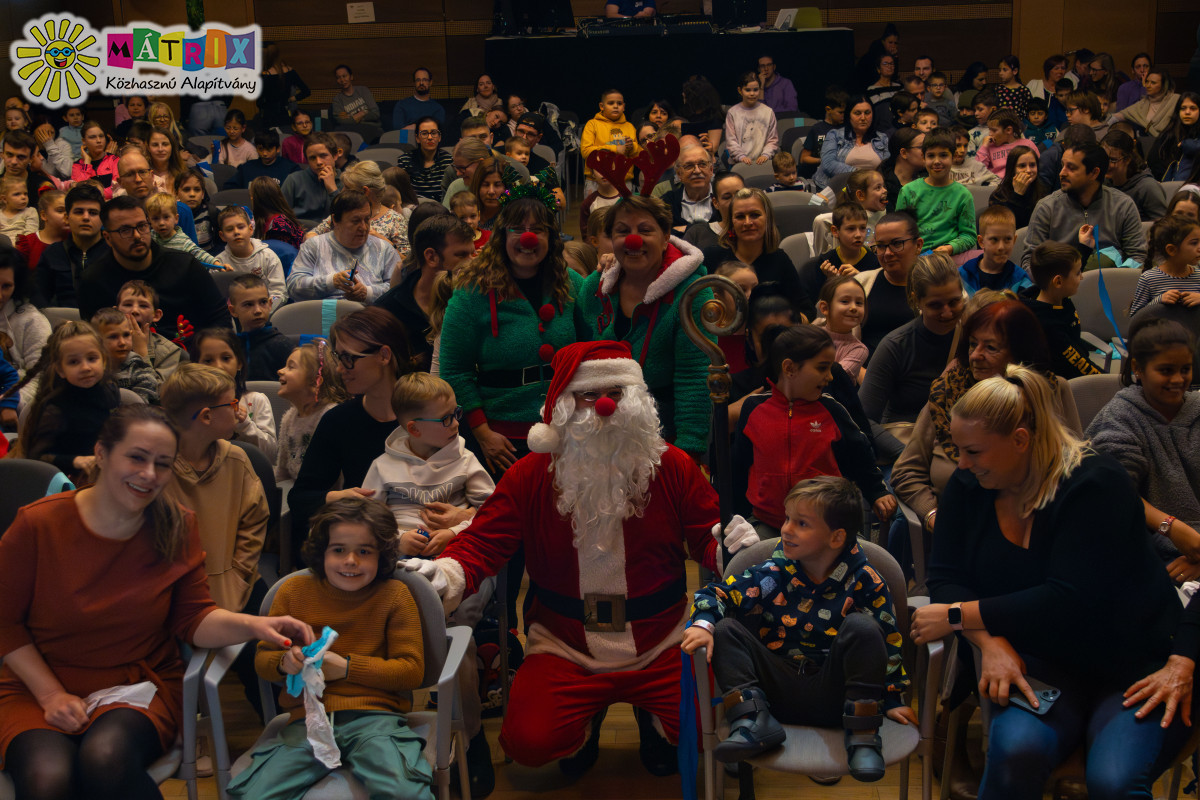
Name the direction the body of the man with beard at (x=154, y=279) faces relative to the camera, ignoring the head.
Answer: toward the camera

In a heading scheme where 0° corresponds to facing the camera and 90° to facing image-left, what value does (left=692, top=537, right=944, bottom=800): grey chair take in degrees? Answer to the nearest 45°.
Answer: approximately 0°

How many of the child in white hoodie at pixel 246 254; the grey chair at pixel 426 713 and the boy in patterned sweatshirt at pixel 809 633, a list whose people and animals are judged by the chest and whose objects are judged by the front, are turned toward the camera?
3

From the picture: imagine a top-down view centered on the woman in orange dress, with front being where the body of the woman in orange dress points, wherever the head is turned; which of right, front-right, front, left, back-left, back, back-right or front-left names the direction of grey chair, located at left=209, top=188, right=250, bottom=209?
back

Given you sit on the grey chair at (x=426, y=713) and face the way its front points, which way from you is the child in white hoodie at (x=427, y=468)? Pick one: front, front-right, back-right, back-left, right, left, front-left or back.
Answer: back

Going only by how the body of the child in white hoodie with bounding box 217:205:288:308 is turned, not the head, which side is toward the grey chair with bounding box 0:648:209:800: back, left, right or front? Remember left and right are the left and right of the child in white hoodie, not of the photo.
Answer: front

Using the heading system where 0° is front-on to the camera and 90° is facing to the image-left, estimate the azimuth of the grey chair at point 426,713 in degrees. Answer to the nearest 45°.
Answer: approximately 0°

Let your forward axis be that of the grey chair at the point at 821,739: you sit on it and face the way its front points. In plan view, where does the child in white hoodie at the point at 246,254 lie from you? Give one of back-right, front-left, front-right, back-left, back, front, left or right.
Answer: back-right

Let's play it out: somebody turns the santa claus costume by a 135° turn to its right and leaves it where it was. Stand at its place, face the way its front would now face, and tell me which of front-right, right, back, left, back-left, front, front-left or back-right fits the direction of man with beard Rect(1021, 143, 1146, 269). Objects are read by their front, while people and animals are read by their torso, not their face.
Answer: right

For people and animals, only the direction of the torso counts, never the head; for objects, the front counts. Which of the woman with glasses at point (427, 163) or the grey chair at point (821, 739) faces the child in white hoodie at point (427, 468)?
the woman with glasses

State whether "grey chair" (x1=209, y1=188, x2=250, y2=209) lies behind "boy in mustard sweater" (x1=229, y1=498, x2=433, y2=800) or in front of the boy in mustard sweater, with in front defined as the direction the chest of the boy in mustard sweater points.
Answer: behind

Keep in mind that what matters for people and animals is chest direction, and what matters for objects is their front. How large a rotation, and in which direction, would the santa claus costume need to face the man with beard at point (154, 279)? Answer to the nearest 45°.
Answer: approximately 135° to its right

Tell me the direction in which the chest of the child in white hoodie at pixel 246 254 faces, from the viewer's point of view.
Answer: toward the camera
